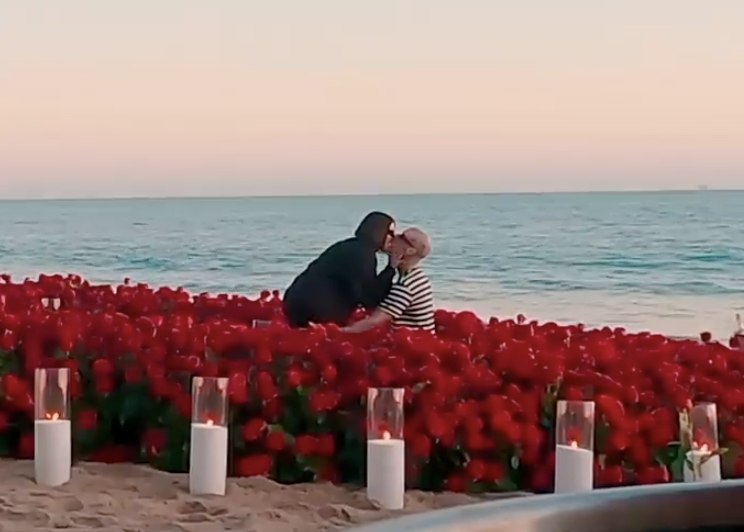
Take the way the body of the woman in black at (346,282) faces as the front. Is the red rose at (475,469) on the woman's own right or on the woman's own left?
on the woman's own right

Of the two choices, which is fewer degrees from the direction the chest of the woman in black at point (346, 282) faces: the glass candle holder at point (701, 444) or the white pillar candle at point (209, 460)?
the glass candle holder

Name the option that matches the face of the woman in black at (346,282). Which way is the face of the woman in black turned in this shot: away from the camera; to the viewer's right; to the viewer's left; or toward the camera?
to the viewer's right

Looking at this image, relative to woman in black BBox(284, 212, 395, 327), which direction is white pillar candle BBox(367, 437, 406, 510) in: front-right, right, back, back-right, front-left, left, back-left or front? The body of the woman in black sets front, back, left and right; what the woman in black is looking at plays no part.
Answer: right

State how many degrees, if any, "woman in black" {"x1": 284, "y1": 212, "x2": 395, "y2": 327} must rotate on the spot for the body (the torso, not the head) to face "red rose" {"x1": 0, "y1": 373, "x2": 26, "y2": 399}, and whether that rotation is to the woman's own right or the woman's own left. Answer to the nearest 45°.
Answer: approximately 135° to the woman's own right

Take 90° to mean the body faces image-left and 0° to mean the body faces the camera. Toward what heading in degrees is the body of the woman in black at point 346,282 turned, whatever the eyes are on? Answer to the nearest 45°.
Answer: approximately 270°

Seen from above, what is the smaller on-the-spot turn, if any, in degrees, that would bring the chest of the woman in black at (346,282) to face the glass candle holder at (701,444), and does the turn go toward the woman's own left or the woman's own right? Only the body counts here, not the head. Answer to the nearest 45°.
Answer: approximately 45° to the woman's own right

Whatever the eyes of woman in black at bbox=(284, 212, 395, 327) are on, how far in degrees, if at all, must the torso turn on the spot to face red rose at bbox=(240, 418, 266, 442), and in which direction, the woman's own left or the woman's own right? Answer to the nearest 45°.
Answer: approximately 90° to the woman's own right

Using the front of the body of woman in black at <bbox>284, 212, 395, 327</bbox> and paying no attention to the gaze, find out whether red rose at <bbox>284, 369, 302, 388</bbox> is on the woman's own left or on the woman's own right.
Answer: on the woman's own right

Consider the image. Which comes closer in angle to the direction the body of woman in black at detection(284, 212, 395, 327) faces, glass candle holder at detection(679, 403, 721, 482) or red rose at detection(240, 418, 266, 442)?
the glass candle holder

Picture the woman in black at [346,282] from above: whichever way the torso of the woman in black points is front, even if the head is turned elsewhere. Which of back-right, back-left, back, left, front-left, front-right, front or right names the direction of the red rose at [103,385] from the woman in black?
back-right

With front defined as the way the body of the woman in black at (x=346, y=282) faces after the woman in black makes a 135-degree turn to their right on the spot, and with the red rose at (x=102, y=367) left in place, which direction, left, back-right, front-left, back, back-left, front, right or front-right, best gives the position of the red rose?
front

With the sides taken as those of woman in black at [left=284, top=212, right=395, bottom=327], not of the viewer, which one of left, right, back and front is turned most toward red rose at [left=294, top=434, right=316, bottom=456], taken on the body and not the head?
right
